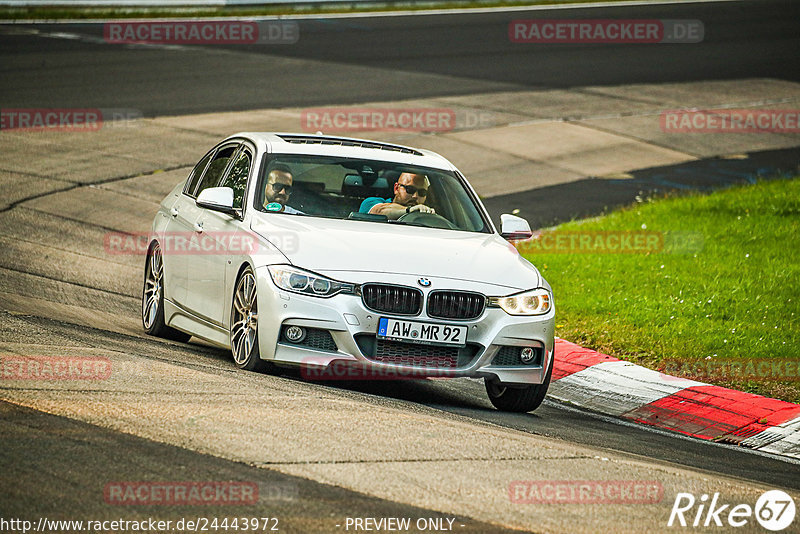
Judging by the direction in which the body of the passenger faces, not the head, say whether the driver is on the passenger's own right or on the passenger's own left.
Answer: on the passenger's own left

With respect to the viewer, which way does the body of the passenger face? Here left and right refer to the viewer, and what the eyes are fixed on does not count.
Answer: facing the viewer

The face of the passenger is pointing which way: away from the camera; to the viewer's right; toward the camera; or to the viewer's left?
toward the camera
